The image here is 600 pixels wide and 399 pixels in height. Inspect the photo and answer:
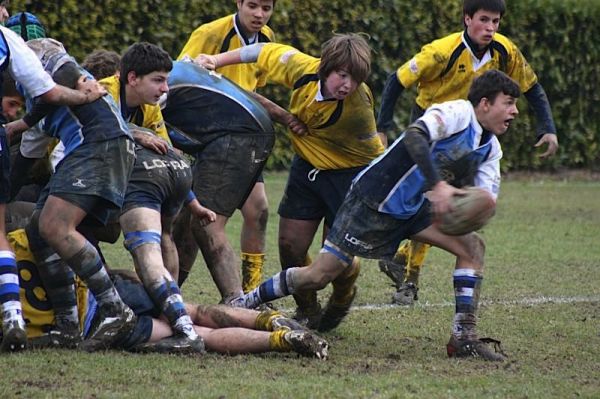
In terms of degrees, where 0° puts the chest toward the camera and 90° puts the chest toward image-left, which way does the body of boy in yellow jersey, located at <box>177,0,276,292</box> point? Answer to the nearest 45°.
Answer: approximately 315°

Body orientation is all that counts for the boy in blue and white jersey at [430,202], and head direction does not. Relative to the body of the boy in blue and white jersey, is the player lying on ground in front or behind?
behind

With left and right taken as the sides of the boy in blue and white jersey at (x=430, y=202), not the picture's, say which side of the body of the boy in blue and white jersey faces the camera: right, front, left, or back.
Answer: right

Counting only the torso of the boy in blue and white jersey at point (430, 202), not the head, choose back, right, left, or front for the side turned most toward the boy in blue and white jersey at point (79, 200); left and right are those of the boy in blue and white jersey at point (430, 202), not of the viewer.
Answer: back

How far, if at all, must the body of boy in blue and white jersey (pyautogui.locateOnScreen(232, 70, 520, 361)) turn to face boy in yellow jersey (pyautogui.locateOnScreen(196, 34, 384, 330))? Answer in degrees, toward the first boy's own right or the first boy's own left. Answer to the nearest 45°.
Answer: approximately 135° to the first boy's own left

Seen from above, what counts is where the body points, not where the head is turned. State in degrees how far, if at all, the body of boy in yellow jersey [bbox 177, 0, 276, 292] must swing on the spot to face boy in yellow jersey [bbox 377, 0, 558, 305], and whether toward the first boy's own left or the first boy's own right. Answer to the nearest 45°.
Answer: approximately 45° to the first boy's own left

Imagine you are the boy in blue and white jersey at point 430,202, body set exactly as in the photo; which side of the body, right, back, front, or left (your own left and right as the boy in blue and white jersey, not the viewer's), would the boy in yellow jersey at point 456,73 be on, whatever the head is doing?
left

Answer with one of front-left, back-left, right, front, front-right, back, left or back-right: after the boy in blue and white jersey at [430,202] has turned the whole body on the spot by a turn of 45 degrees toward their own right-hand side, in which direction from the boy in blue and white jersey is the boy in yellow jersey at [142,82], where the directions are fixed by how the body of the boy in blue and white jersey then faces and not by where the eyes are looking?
back-right
